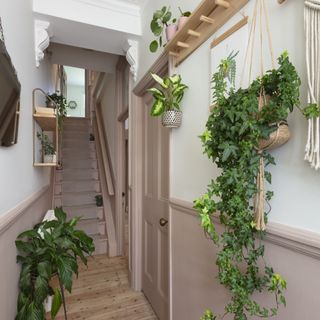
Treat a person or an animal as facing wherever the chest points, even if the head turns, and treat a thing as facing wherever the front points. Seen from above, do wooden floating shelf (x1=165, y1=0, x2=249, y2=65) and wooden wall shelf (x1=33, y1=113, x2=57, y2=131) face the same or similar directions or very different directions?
very different directions

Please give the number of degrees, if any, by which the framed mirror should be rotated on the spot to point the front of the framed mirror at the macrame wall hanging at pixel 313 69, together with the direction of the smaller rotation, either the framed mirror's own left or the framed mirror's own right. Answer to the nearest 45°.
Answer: approximately 45° to the framed mirror's own right

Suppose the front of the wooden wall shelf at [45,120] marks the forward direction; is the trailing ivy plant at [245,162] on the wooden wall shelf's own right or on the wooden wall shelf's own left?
on the wooden wall shelf's own right

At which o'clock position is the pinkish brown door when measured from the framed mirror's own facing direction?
The pinkish brown door is roughly at 11 o'clock from the framed mirror.

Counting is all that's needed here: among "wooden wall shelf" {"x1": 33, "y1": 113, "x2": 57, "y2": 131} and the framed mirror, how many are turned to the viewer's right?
2

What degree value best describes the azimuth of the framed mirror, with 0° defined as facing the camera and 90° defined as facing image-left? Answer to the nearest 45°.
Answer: approximately 270°

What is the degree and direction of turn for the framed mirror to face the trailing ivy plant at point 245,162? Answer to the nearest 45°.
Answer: approximately 45° to its right

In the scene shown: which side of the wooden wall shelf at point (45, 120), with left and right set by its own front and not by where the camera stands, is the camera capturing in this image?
right

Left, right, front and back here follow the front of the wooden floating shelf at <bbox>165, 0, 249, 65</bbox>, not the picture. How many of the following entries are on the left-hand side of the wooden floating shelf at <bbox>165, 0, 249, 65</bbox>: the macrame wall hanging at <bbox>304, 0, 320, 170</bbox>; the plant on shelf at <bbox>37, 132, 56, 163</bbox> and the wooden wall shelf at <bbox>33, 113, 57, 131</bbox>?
1

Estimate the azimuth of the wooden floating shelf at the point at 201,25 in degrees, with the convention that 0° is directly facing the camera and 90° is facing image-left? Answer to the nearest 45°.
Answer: approximately 45°

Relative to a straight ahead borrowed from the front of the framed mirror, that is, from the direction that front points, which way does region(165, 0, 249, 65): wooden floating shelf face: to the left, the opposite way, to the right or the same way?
the opposite way

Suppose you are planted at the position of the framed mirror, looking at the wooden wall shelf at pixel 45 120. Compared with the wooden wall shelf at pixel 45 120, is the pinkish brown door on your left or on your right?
right

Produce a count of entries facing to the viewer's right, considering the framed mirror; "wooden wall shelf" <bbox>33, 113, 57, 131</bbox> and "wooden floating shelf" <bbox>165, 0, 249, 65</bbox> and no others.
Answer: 2

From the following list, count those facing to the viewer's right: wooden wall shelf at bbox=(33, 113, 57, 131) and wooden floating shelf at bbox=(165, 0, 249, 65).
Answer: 1
